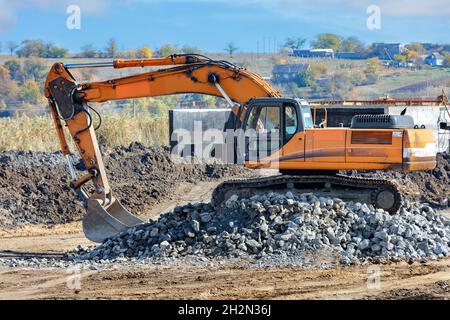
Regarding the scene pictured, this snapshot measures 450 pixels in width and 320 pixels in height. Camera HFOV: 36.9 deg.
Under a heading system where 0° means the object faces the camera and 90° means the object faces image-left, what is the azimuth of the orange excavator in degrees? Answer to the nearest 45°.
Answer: approximately 90°
